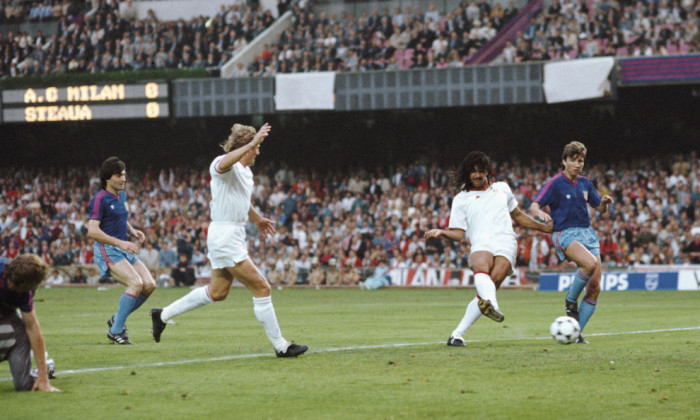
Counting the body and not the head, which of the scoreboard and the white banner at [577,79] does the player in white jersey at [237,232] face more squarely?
the white banner

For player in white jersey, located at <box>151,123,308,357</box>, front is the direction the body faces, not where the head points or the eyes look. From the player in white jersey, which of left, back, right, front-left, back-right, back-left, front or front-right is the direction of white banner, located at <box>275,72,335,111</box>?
left

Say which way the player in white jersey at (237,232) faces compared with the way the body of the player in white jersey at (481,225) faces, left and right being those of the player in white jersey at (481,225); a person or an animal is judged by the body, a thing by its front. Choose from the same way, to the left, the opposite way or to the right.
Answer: to the left

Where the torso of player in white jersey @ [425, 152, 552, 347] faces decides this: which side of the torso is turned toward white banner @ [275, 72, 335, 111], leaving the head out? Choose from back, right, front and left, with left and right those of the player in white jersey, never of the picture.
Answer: back

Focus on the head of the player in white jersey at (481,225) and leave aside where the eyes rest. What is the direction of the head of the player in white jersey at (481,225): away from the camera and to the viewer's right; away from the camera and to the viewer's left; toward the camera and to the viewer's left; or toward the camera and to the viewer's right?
toward the camera and to the viewer's right

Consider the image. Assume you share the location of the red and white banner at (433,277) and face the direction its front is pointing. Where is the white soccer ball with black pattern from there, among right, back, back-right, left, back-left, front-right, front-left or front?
front

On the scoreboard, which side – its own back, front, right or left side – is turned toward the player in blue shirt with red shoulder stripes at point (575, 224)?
front

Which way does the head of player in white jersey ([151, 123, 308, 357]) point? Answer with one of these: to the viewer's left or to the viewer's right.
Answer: to the viewer's right

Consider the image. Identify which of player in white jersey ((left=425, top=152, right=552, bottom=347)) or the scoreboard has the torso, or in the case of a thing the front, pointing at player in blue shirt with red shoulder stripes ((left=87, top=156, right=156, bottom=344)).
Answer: the scoreboard

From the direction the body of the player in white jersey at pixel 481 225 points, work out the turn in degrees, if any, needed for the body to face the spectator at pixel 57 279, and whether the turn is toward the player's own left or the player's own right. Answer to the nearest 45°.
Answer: approximately 135° to the player's own right

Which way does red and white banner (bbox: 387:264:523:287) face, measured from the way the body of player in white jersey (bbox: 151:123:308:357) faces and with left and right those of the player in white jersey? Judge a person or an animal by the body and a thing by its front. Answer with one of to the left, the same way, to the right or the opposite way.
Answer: to the right

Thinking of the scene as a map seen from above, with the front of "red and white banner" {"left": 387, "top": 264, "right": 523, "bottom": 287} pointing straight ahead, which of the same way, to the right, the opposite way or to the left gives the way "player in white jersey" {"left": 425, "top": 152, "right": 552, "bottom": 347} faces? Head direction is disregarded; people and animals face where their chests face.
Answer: the same way

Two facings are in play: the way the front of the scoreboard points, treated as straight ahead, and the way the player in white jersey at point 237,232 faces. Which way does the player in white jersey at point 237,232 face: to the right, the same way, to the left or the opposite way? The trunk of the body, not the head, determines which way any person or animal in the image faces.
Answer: to the left

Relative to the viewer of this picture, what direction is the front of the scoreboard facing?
facing the viewer

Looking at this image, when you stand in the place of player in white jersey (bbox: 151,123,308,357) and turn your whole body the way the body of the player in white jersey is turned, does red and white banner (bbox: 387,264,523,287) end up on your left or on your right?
on your left

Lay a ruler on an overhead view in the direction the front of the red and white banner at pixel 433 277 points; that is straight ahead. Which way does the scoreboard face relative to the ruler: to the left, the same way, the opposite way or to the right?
the same way

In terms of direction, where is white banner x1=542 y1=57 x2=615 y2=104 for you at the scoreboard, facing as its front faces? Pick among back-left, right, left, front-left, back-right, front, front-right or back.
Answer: front-left

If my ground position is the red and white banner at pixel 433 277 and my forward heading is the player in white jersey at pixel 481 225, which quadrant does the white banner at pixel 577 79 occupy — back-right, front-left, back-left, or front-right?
back-left

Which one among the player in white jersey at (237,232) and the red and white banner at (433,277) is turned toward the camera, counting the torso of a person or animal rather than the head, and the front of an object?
the red and white banner
